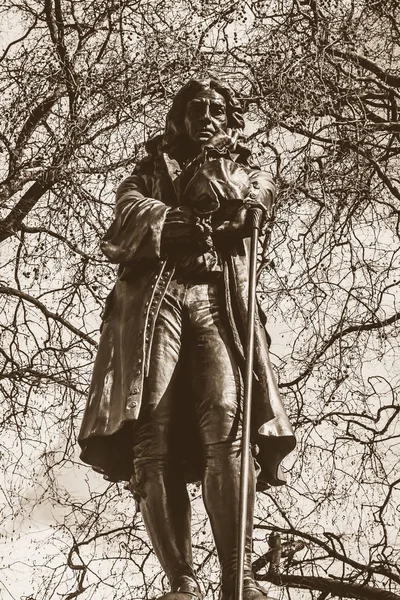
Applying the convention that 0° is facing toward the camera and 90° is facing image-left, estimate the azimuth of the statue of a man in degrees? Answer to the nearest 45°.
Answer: approximately 0°
